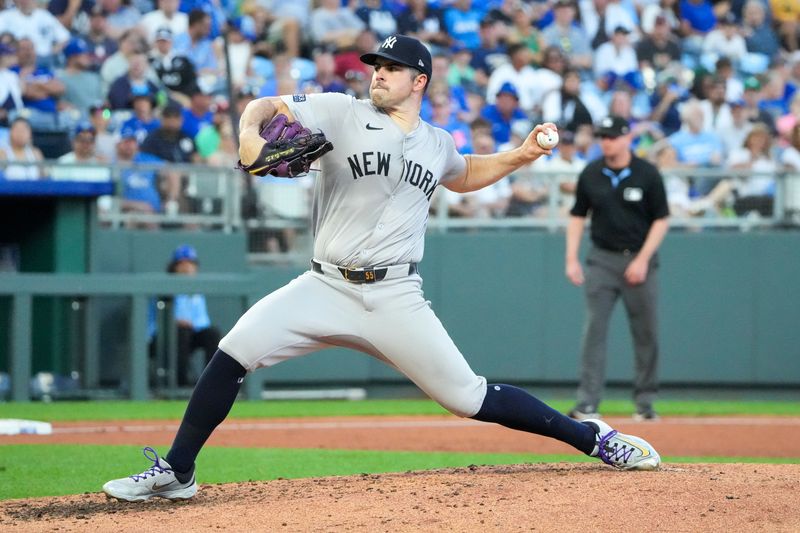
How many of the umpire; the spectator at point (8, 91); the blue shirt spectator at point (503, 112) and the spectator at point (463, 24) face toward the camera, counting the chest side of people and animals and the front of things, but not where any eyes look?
4

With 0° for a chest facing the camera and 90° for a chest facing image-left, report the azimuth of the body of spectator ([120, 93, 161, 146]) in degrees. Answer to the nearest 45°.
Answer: approximately 0°

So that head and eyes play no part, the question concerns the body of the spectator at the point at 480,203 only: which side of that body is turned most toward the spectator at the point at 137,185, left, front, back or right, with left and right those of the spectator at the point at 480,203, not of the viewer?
right

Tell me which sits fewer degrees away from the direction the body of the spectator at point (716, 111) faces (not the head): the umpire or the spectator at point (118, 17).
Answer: the umpire

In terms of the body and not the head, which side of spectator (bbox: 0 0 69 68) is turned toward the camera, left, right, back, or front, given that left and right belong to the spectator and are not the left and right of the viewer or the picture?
front

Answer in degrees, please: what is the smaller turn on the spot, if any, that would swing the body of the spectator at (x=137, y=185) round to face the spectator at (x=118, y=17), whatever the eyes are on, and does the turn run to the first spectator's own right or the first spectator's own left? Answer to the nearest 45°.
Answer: approximately 180°

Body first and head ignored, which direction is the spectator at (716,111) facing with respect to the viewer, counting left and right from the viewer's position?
facing the viewer

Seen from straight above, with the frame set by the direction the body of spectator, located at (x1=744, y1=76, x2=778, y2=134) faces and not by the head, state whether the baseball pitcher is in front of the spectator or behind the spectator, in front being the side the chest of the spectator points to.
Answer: in front

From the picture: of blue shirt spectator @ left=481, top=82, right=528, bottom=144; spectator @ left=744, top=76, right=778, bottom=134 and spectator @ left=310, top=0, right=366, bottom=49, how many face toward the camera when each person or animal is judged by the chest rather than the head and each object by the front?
3

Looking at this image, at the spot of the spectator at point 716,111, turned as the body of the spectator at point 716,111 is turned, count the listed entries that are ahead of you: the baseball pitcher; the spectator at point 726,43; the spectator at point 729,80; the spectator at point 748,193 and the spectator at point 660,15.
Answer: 2

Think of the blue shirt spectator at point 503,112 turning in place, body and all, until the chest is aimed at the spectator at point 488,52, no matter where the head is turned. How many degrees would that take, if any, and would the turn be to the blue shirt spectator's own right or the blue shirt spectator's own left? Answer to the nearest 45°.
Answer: approximately 180°
